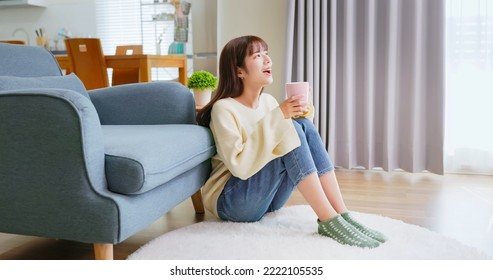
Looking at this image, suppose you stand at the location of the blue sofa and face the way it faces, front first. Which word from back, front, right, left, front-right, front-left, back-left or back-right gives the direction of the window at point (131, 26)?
back-left

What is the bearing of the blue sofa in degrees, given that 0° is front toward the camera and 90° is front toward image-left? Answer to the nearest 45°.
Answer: approximately 315°

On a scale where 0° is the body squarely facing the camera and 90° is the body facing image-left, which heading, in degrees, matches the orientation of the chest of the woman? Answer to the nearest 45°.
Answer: approximately 315°

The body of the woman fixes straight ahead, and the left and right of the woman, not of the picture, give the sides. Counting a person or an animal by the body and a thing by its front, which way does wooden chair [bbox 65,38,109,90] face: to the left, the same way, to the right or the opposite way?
to the left

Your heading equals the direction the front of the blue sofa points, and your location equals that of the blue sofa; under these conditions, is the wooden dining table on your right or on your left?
on your left

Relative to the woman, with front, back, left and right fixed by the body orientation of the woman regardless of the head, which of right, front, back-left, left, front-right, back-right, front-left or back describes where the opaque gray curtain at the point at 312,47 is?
back-left

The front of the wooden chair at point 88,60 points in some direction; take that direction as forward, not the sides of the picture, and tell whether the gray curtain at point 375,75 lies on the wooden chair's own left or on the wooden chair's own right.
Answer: on the wooden chair's own right

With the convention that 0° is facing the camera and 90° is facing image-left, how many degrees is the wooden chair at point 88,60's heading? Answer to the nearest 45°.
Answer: approximately 225°

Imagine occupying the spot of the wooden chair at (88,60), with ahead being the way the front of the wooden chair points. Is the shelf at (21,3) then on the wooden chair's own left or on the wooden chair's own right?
on the wooden chair's own left

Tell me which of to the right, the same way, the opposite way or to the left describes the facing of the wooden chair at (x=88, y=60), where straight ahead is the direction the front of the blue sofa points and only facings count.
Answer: to the left

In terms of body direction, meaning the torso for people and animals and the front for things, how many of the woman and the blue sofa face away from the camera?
0

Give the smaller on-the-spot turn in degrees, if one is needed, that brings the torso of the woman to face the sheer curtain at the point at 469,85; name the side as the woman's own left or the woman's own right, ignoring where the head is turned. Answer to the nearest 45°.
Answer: approximately 90° to the woman's own left

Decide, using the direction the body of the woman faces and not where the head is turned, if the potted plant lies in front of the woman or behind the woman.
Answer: behind

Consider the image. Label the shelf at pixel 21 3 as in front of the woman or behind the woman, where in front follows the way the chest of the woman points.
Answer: behind
